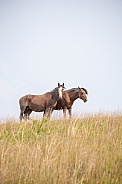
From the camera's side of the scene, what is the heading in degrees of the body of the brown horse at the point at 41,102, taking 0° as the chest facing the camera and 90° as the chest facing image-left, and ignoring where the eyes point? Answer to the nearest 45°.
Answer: approximately 270°

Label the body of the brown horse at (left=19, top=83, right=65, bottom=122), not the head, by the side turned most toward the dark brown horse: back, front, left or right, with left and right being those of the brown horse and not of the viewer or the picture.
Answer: front
